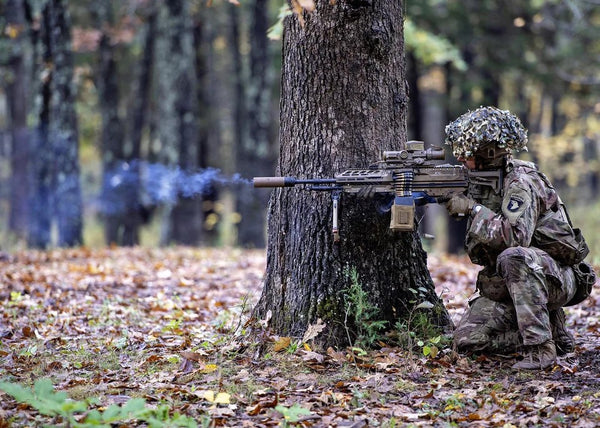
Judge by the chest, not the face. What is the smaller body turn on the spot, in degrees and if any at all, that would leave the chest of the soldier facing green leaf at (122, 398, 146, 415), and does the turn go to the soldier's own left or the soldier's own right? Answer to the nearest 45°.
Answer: approximately 45° to the soldier's own left

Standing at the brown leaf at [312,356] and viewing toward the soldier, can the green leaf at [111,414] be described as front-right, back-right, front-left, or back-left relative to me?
back-right

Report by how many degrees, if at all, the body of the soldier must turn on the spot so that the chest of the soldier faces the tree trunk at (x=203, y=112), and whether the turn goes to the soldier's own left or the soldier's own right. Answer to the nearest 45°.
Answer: approximately 45° to the soldier's own right

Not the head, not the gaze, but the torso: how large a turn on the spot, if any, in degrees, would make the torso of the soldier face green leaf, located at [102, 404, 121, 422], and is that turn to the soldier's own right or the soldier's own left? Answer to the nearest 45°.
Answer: approximately 45° to the soldier's own left

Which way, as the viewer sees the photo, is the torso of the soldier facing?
to the viewer's left

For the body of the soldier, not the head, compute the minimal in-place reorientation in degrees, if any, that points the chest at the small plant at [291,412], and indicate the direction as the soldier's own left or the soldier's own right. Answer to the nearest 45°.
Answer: approximately 45° to the soldier's own left

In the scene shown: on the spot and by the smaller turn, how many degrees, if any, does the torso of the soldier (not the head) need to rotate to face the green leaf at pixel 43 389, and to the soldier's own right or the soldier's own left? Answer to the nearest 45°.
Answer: approximately 45° to the soldier's own left

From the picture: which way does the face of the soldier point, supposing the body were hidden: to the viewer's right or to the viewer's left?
to the viewer's left

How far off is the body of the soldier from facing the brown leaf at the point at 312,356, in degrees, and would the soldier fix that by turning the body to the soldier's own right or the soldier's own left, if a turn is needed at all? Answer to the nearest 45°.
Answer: approximately 45° to the soldier's own left

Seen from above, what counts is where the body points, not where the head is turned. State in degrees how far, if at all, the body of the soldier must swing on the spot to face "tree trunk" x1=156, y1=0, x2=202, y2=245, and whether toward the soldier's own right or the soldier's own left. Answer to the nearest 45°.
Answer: approximately 45° to the soldier's own right

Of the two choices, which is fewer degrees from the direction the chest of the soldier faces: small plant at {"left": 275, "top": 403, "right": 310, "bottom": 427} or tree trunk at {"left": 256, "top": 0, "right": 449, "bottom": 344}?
the tree trunk
